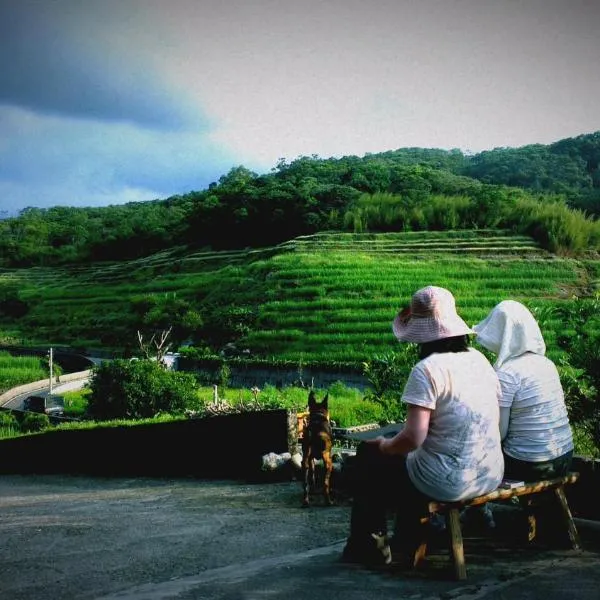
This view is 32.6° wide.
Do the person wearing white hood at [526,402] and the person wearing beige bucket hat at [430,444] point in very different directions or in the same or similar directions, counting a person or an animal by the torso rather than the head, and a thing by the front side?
same or similar directions

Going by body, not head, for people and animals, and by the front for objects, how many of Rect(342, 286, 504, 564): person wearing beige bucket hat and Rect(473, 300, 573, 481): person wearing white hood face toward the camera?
0

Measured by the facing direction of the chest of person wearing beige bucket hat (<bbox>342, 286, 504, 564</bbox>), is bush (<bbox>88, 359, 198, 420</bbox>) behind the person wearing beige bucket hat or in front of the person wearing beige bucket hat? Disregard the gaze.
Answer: in front

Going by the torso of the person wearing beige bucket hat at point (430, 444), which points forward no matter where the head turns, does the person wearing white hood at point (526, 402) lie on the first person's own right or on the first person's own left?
on the first person's own right

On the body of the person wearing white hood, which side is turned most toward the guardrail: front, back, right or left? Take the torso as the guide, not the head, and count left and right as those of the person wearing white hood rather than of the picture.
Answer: front

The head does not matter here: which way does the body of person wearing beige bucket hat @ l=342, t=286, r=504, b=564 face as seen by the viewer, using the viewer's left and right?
facing away from the viewer and to the left of the viewer

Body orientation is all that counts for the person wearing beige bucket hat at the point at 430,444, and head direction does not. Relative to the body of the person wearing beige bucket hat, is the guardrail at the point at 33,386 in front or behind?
in front

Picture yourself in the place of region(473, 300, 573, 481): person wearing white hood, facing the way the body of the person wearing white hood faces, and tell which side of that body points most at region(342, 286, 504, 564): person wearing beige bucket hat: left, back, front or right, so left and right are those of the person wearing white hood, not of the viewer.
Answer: left

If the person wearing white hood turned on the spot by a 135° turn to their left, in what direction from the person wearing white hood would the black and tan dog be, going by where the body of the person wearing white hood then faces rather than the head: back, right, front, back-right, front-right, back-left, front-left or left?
back-right

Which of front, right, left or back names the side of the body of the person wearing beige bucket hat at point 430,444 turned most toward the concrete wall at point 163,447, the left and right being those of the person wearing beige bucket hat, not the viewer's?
front

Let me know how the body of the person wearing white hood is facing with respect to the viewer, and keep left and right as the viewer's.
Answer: facing away from the viewer and to the left of the viewer

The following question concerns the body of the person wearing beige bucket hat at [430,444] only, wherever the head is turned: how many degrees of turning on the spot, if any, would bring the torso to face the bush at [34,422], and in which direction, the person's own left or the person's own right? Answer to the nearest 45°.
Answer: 0° — they already face it

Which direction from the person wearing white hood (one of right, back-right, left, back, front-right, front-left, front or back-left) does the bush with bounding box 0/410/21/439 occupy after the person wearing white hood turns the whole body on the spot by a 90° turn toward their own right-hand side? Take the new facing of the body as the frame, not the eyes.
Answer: left
